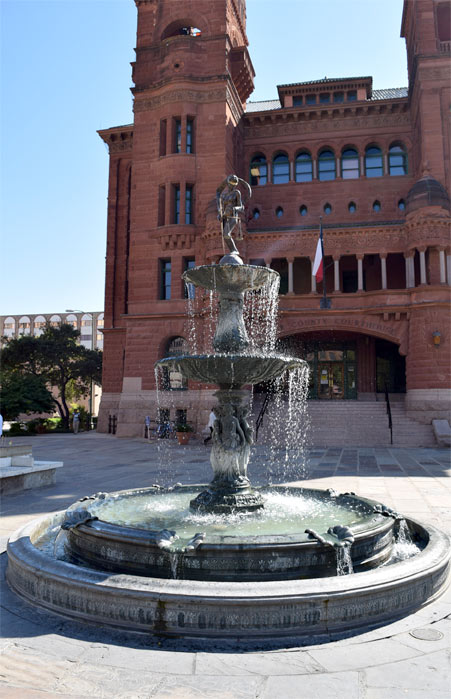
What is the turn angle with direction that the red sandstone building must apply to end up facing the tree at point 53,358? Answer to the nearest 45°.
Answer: approximately 135° to its right

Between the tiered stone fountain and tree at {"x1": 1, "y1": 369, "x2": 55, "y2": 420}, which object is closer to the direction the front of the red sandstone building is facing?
the tiered stone fountain

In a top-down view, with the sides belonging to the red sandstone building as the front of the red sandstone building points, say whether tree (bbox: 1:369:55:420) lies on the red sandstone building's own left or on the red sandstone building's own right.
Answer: on the red sandstone building's own right

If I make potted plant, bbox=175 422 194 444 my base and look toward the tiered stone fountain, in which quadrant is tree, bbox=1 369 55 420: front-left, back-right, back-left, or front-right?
back-right

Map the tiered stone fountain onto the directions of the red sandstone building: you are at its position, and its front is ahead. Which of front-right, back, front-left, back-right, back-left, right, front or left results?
front

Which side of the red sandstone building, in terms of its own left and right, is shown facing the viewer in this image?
front
